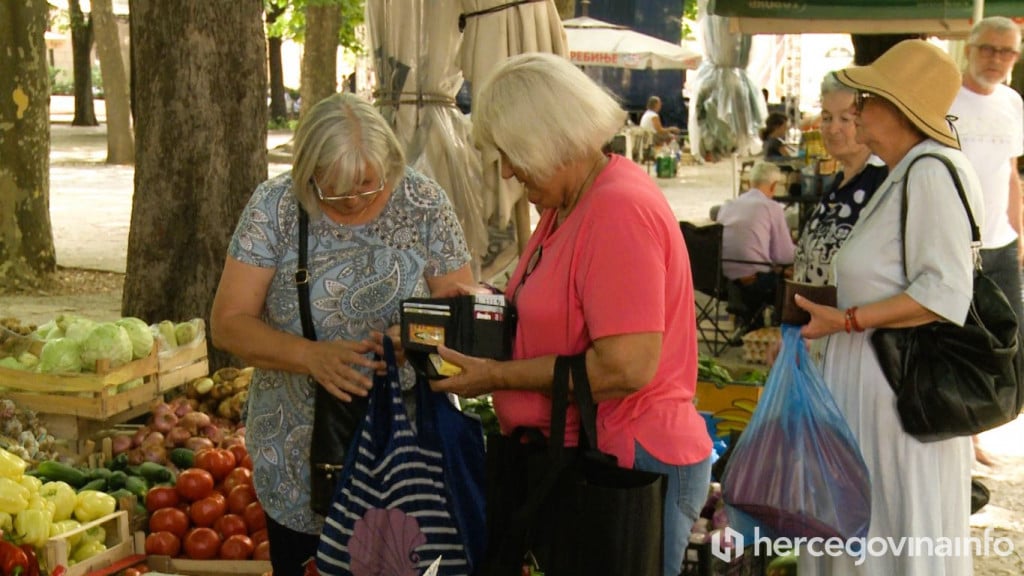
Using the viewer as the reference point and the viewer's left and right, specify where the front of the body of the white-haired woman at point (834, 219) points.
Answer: facing the viewer and to the left of the viewer

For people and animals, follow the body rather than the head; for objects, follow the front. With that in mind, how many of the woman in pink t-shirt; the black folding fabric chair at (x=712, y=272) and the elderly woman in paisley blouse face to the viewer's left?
1

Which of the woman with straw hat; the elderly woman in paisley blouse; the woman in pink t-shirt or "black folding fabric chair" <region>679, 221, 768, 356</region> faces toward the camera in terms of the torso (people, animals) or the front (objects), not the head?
the elderly woman in paisley blouse

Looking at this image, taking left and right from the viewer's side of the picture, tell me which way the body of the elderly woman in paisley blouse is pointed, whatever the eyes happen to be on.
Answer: facing the viewer

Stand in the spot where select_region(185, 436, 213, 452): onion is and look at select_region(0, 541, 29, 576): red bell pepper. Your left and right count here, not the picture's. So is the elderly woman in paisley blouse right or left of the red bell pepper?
left

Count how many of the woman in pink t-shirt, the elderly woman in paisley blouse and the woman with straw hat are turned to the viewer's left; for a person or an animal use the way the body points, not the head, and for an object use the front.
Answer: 2

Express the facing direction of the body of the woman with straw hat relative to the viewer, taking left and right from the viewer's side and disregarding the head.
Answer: facing to the left of the viewer

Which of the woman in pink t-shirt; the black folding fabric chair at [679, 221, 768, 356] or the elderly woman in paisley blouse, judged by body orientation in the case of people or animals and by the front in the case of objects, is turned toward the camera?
the elderly woman in paisley blouse

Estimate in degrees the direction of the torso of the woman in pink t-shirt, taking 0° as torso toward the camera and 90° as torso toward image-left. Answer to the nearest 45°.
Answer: approximately 90°

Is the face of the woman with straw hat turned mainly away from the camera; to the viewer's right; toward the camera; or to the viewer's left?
to the viewer's left

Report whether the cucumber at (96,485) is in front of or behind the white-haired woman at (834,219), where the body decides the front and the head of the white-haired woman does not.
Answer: in front

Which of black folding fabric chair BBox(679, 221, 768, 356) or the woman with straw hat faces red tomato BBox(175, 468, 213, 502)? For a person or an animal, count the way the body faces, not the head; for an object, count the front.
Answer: the woman with straw hat

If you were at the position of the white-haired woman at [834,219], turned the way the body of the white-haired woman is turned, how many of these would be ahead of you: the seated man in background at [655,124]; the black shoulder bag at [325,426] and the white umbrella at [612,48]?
1

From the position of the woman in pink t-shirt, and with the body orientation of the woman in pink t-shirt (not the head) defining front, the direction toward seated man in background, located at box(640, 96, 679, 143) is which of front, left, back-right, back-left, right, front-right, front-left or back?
right
